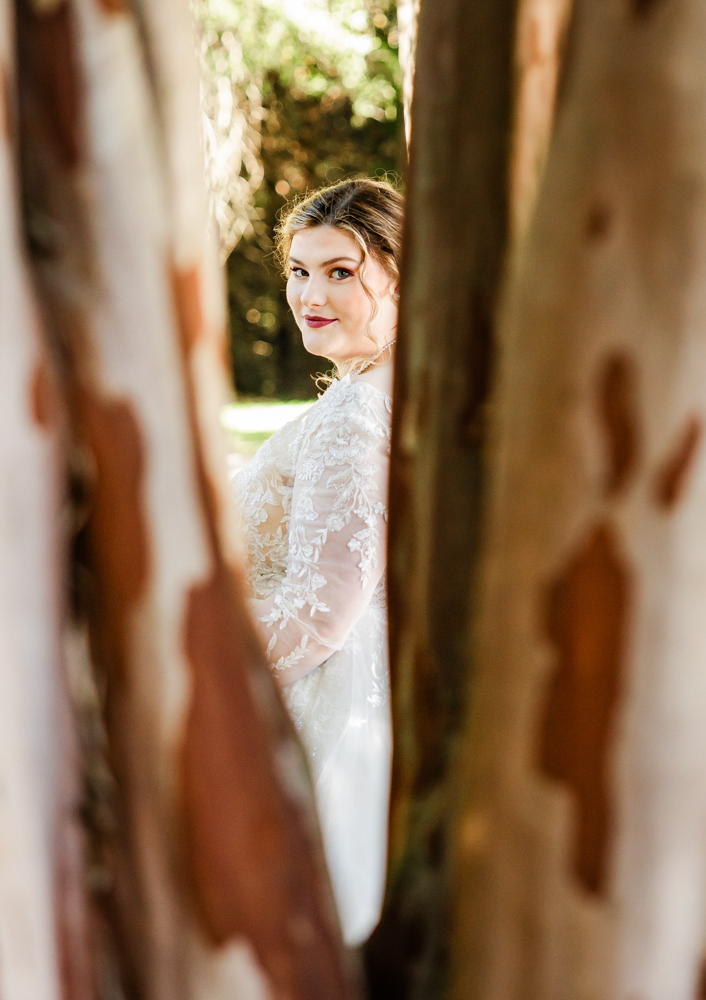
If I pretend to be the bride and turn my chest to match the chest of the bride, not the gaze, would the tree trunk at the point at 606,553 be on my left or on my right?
on my left

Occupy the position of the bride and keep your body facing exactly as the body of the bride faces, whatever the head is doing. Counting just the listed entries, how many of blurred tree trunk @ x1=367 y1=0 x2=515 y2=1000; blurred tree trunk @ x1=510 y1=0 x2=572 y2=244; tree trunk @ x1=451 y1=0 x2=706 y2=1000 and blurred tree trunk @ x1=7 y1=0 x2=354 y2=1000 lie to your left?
4

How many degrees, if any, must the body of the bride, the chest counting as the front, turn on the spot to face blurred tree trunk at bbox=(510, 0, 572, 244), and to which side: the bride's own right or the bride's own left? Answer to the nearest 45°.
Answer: approximately 90° to the bride's own left

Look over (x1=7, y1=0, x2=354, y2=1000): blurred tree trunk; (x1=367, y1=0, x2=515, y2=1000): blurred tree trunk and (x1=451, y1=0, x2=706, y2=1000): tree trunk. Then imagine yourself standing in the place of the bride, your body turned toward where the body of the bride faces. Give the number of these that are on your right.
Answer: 0

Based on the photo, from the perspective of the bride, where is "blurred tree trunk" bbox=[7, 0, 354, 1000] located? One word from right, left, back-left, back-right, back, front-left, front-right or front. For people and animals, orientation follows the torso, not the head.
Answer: left

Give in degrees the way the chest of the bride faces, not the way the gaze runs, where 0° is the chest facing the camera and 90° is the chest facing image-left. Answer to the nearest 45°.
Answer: approximately 90°

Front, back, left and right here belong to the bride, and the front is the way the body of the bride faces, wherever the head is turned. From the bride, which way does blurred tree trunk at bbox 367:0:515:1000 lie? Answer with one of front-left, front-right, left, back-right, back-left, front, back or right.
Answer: left
